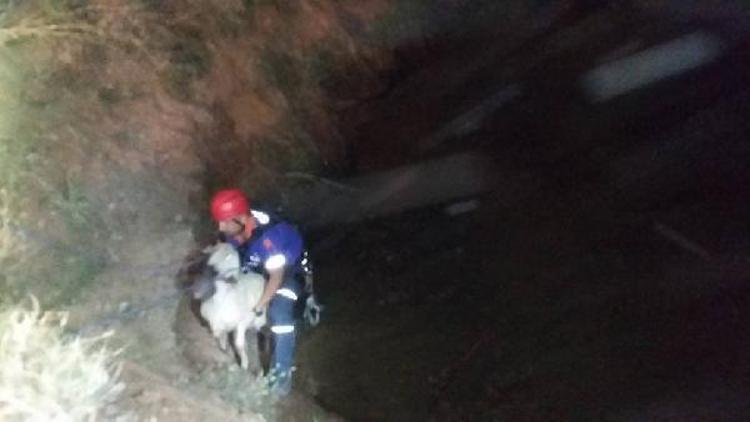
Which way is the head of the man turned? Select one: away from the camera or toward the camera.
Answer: toward the camera

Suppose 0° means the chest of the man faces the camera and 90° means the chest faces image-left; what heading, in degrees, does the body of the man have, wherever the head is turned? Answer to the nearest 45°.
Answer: approximately 90°
